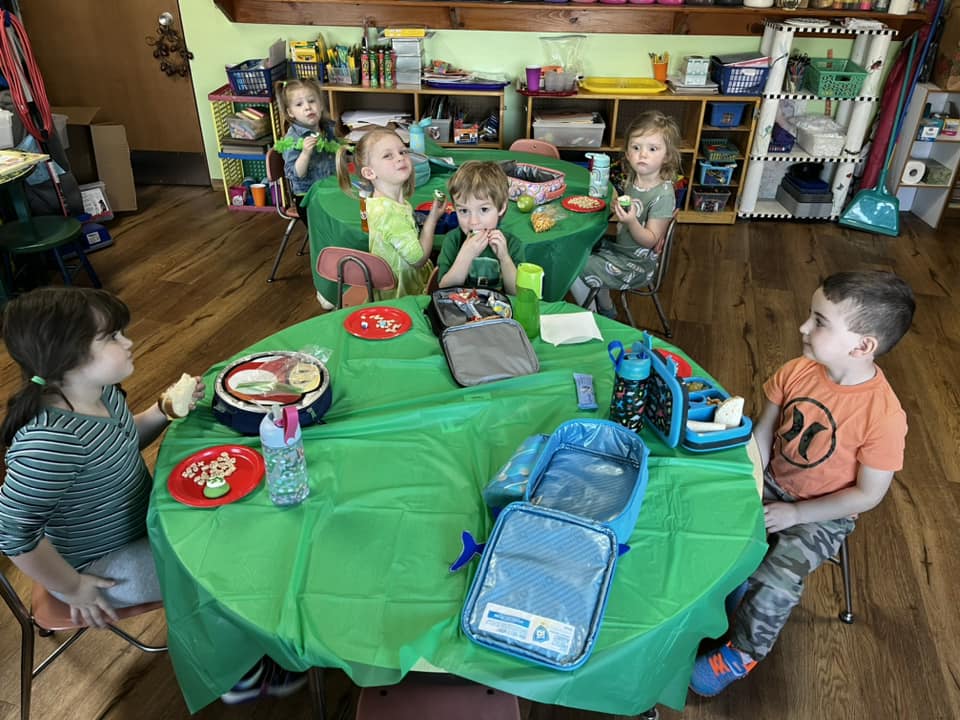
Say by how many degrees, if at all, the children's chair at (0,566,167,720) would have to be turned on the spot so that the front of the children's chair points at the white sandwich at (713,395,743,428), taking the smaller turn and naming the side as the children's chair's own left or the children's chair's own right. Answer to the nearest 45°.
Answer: approximately 45° to the children's chair's own right

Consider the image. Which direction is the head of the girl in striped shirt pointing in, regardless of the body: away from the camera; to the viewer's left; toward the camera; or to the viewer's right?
to the viewer's right

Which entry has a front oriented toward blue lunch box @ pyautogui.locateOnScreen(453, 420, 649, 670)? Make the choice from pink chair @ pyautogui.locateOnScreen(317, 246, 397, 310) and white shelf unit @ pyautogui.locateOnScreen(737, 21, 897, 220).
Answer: the white shelf unit

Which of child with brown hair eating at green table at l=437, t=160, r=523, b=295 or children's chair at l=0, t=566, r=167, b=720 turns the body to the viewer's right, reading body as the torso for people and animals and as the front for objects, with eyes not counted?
the children's chair

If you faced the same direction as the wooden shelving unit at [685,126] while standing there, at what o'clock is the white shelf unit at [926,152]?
The white shelf unit is roughly at 9 o'clock from the wooden shelving unit.

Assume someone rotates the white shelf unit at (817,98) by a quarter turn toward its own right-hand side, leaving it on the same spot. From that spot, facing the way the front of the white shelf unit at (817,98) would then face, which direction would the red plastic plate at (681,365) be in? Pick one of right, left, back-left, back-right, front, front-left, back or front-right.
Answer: left

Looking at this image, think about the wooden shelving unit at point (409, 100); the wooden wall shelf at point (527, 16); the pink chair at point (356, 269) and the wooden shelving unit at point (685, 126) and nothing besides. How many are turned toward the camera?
3

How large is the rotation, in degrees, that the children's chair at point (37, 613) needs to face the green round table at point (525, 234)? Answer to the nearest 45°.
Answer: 0° — it already faces it

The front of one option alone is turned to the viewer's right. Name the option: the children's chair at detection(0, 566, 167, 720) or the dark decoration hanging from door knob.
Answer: the children's chair

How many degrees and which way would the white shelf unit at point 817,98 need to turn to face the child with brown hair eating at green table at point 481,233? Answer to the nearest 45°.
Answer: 0° — it already faces them

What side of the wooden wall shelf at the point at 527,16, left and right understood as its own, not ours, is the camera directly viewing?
front

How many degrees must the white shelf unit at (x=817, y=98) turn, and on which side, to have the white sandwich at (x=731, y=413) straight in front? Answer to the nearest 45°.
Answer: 0° — it already faces it

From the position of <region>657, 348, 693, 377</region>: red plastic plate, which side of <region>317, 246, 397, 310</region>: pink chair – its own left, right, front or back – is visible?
right

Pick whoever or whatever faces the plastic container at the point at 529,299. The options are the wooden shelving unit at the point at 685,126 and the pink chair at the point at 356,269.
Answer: the wooden shelving unit

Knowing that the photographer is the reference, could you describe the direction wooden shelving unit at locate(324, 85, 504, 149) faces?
facing the viewer

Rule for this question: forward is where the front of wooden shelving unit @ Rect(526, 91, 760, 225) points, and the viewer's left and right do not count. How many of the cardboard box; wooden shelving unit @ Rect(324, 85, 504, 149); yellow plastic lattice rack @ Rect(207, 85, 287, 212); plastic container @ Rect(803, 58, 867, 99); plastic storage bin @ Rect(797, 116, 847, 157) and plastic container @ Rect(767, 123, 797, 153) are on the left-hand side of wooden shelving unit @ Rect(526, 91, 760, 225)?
3

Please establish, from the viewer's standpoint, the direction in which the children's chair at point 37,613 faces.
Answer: facing to the right of the viewer

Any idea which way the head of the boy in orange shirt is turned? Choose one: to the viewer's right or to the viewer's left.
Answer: to the viewer's left

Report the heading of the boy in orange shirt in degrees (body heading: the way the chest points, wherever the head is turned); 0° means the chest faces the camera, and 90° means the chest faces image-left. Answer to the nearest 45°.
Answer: approximately 45°
